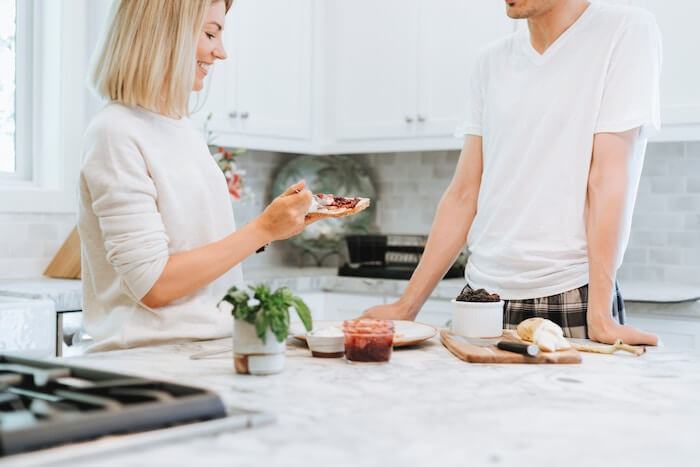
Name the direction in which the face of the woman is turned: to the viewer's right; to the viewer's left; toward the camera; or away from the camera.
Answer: to the viewer's right

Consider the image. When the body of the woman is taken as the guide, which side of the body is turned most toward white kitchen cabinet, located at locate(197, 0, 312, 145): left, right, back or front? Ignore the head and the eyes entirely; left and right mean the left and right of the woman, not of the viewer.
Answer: left

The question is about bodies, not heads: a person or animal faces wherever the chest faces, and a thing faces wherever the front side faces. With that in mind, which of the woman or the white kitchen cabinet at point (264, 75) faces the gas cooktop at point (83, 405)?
the white kitchen cabinet

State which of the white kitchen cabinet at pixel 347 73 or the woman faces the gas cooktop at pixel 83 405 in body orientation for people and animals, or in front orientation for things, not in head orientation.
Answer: the white kitchen cabinet

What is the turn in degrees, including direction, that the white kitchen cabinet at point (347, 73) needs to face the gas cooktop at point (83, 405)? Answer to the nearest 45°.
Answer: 0° — it already faces it

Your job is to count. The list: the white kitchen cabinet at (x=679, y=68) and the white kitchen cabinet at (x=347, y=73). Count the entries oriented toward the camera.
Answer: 2

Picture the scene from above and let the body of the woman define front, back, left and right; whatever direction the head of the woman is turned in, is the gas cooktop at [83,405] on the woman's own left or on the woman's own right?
on the woman's own right

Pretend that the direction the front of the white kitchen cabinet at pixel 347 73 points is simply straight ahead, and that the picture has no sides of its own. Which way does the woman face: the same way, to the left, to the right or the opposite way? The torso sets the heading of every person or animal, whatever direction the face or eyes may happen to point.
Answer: to the left

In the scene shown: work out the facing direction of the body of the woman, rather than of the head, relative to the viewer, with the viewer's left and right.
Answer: facing to the right of the viewer
